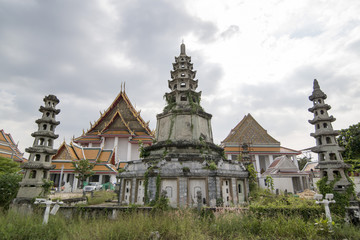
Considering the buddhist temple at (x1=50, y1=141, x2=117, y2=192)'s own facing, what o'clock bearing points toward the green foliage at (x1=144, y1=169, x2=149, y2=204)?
The green foliage is roughly at 10 o'clock from the buddhist temple.

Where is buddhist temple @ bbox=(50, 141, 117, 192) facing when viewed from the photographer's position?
facing the viewer and to the left of the viewer

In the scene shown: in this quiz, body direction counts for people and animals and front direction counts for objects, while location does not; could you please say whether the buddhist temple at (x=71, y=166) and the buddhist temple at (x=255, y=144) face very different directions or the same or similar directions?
same or similar directions

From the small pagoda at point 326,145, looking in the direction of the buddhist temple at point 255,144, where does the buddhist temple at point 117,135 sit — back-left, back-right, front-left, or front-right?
front-left

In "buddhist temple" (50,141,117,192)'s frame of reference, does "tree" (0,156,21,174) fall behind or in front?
in front

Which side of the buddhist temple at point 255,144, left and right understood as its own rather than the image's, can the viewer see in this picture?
front

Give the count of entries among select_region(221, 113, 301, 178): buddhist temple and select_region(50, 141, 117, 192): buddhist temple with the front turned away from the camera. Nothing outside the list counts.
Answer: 0

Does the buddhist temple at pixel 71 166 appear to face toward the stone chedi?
no

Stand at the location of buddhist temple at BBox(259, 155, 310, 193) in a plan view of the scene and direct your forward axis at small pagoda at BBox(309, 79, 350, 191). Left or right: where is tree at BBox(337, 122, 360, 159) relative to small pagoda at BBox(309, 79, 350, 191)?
left

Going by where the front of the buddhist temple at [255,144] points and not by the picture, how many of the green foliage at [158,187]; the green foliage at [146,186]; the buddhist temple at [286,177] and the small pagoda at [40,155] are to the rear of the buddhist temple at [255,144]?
0
